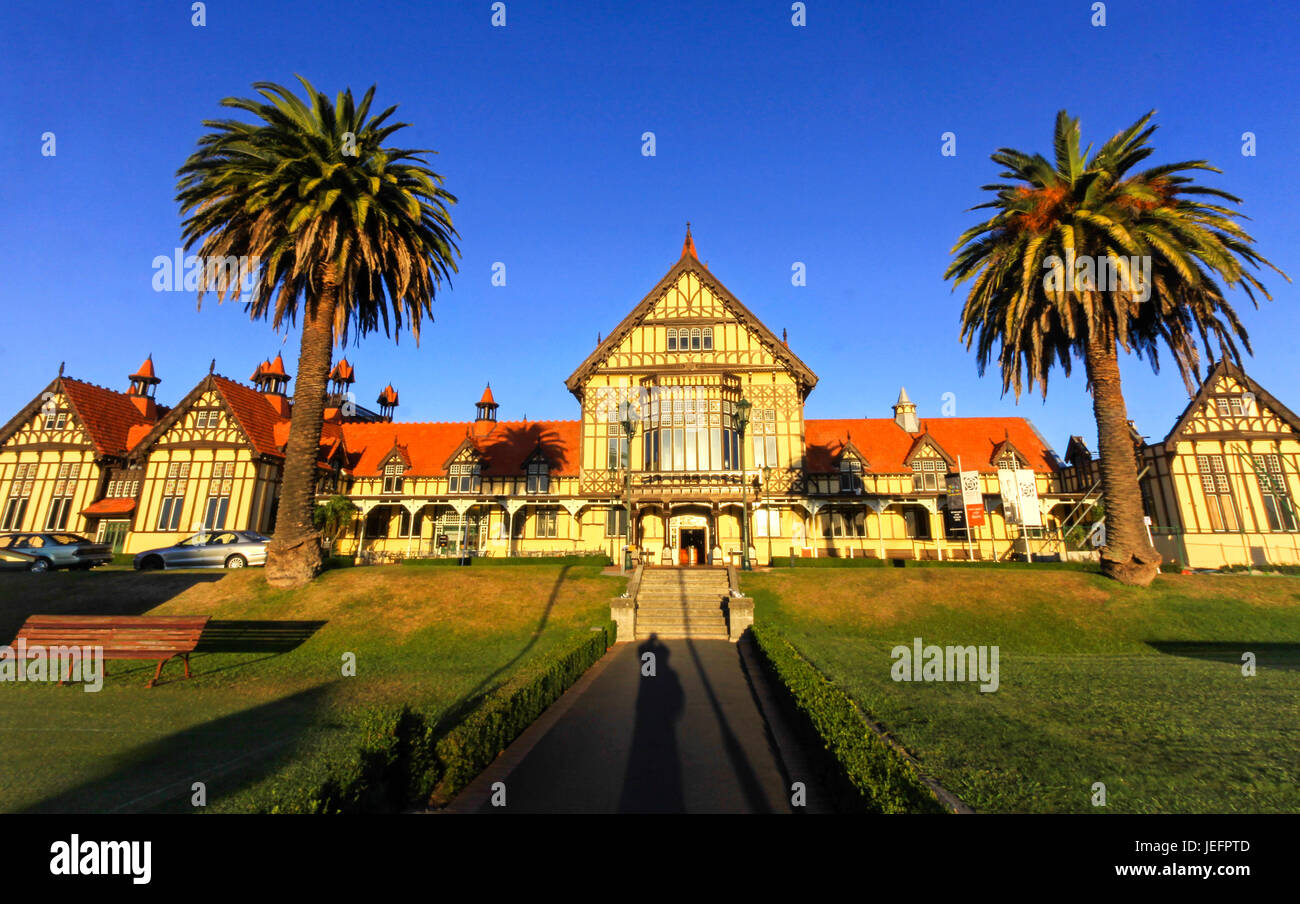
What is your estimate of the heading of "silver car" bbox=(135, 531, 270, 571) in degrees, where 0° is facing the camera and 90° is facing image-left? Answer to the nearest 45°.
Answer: approximately 90°

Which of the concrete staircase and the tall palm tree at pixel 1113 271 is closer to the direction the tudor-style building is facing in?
the concrete staircase

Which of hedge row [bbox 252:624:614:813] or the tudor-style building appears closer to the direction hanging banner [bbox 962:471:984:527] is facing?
the hedge row

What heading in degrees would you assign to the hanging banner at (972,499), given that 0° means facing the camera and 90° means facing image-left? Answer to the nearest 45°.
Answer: approximately 0°

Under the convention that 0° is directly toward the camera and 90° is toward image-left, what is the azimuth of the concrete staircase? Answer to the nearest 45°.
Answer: approximately 0°

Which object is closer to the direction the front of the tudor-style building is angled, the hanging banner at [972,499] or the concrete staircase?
the concrete staircase
